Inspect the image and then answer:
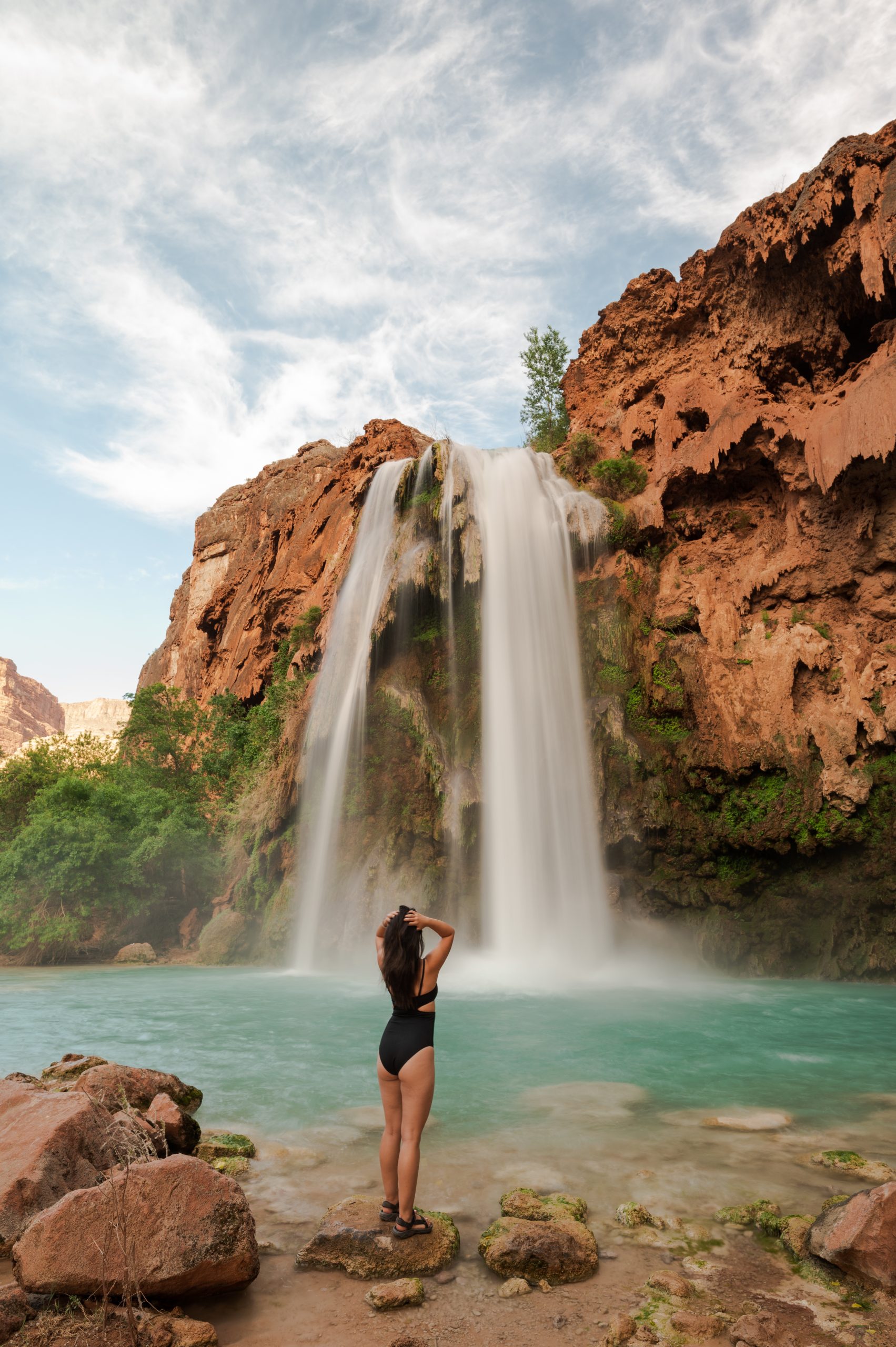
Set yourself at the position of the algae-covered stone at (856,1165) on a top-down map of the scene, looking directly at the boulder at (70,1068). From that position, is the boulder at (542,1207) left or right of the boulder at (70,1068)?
left

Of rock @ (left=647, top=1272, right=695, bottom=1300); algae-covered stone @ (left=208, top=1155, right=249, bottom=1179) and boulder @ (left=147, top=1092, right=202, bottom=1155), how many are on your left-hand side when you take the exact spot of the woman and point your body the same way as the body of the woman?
2

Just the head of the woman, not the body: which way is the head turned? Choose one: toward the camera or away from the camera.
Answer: away from the camera

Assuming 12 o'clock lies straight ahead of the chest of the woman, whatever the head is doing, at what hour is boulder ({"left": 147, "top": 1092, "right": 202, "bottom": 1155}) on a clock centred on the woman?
The boulder is roughly at 9 o'clock from the woman.

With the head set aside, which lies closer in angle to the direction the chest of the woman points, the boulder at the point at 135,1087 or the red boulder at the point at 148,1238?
the boulder

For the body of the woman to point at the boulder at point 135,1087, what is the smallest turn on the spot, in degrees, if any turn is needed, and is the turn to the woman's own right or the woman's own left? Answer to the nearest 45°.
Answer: approximately 90° to the woman's own left

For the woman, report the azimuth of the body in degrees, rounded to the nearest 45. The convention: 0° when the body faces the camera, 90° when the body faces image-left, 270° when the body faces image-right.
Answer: approximately 225°

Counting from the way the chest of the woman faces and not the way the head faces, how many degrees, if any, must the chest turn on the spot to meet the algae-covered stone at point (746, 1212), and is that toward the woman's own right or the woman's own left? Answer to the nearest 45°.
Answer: approximately 45° to the woman's own right

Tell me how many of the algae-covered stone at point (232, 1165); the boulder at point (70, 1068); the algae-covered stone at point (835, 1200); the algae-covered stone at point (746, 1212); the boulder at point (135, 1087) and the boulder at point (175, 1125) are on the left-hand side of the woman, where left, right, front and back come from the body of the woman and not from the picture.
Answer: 4

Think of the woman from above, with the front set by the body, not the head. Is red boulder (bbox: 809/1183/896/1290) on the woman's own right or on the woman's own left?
on the woman's own right

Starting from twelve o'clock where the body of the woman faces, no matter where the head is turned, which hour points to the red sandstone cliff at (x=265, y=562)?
The red sandstone cliff is roughly at 10 o'clock from the woman.
